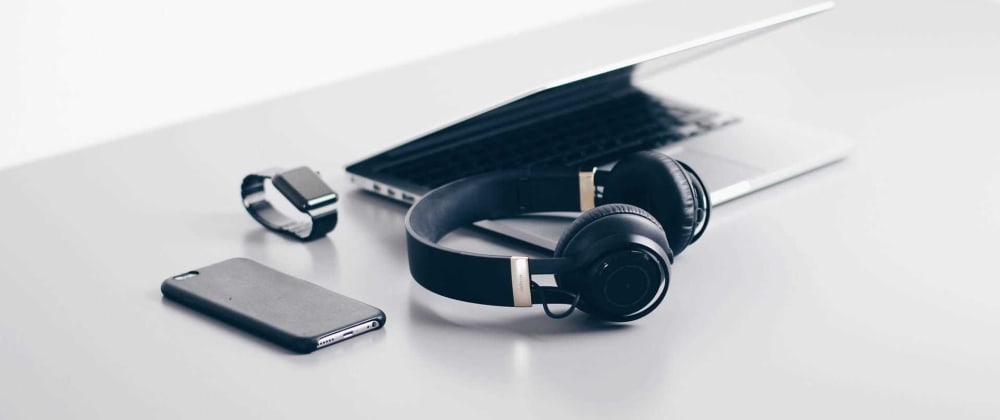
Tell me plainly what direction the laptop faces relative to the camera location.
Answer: facing the viewer and to the right of the viewer

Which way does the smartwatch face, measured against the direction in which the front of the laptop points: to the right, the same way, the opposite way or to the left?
the same way

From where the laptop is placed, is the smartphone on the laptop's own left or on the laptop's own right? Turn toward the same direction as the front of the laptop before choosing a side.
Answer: on the laptop's own right

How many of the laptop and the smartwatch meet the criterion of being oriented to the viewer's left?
0

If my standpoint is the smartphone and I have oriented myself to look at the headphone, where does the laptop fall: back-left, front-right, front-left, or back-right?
front-left
